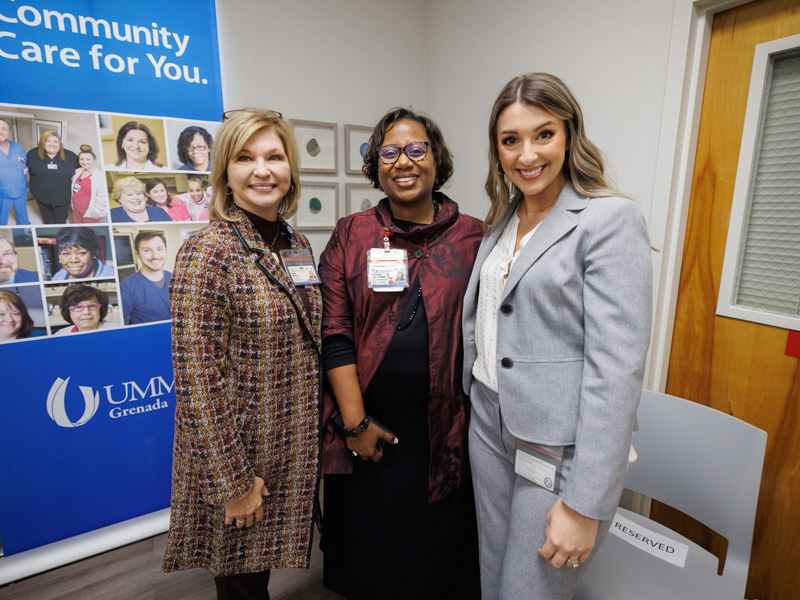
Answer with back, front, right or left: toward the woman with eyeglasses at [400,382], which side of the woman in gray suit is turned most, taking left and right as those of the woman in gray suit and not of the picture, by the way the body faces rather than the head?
right

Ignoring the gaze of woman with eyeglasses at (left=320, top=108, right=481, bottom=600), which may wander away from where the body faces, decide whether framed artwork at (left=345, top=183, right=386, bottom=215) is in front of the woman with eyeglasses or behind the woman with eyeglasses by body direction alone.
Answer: behind

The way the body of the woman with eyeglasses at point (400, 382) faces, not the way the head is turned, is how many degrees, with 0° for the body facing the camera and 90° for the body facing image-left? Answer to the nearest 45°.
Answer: approximately 0°

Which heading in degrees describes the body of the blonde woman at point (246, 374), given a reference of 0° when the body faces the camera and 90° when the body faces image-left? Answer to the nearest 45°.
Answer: approximately 315°

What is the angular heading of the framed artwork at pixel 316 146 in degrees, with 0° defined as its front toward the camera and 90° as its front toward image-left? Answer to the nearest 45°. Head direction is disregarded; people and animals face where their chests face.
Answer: approximately 315°

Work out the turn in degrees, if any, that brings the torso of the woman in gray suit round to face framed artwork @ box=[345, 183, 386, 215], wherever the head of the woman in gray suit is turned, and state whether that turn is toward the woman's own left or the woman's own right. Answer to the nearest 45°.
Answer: approximately 90° to the woman's own right
